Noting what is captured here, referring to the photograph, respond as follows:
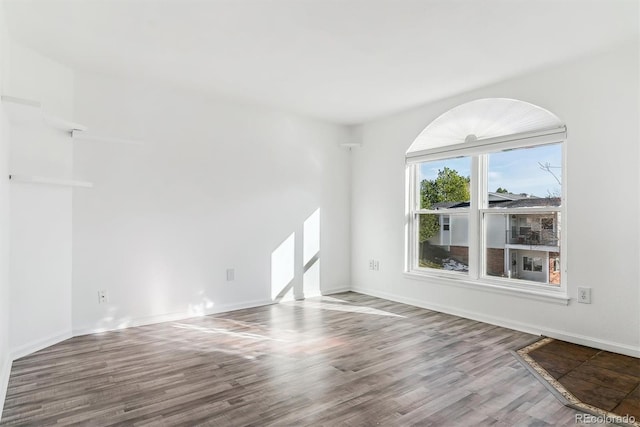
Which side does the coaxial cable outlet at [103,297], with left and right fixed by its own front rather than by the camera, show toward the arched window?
left

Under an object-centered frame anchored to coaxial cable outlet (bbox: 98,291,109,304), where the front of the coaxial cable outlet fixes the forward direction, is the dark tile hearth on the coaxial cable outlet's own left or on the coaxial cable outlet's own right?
on the coaxial cable outlet's own left

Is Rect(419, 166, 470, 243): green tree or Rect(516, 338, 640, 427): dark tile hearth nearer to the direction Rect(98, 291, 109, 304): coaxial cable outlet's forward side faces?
the dark tile hearth

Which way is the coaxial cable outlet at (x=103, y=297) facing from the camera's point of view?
toward the camera

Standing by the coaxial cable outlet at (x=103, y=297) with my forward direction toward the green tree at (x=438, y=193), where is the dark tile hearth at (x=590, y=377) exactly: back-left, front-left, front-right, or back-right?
front-right

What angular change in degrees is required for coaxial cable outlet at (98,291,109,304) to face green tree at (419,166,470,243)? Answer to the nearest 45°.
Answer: approximately 90° to its left
